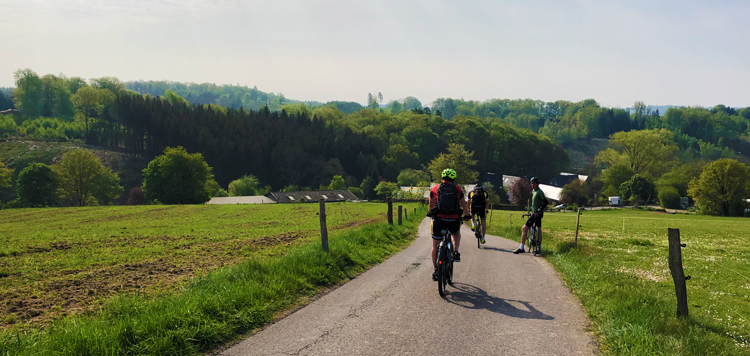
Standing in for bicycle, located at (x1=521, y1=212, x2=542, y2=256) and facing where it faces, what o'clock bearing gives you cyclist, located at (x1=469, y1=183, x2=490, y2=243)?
The cyclist is roughly at 11 o'clock from the bicycle.

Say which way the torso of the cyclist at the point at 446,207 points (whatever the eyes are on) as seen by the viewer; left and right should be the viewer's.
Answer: facing away from the viewer

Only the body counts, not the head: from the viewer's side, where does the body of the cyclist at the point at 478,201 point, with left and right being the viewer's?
facing away from the viewer

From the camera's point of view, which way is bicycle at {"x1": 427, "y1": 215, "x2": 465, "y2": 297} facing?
away from the camera

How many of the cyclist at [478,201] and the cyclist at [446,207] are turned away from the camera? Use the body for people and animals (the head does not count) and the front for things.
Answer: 2

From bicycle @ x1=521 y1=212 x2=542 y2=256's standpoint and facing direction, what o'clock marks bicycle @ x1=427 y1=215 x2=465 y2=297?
bicycle @ x1=427 y1=215 x2=465 y2=297 is roughly at 8 o'clock from bicycle @ x1=521 y1=212 x2=542 y2=256.

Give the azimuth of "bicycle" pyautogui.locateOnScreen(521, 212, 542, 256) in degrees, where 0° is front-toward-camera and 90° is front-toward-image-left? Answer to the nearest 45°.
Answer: approximately 135°
